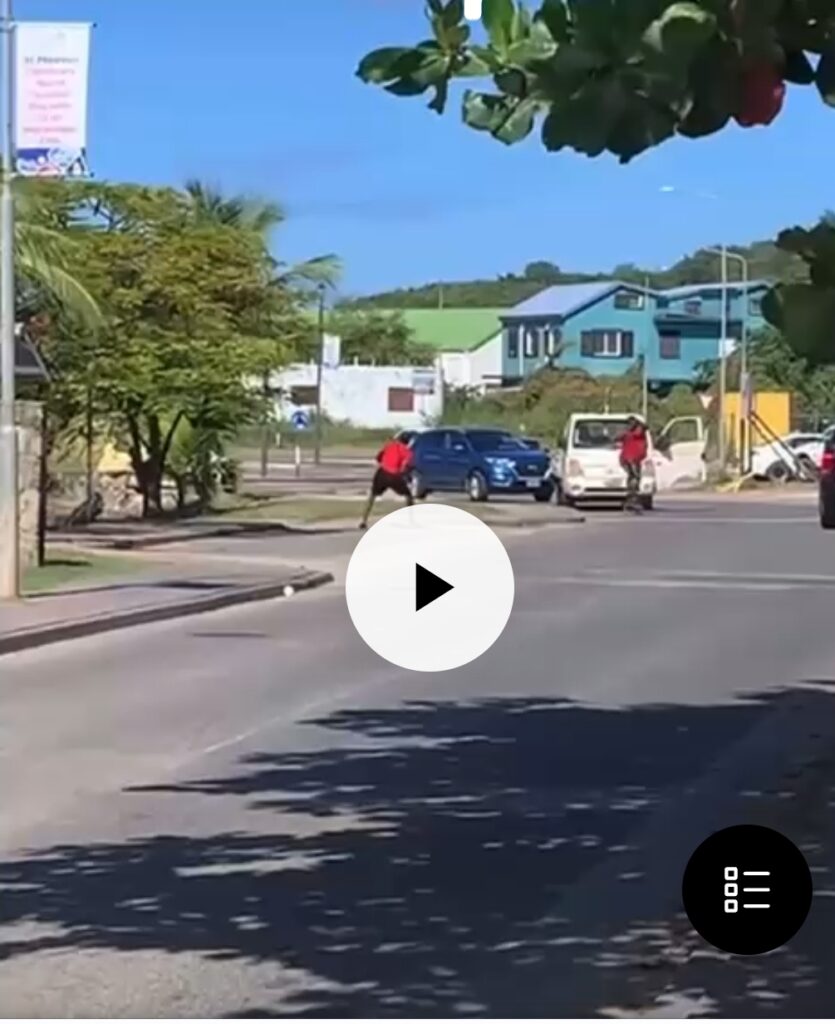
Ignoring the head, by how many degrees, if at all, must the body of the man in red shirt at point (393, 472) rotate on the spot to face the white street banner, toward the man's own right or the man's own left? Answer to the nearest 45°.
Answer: approximately 180°

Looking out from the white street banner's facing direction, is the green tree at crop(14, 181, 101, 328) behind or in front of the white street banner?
behind

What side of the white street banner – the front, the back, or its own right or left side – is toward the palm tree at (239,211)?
back

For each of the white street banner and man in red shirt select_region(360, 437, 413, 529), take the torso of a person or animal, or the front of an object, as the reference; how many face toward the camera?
1

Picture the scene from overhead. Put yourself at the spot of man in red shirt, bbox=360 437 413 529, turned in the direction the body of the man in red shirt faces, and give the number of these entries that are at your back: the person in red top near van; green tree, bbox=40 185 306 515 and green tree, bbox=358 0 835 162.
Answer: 1

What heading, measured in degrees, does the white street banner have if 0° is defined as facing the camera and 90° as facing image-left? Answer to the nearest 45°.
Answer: approximately 0°

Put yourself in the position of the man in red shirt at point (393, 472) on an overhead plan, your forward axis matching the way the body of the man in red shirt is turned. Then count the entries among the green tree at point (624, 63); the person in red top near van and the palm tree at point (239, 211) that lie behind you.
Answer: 1

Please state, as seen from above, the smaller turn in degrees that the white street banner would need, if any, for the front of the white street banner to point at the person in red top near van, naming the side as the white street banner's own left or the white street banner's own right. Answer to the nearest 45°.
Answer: approximately 135° to the white street banner's own left

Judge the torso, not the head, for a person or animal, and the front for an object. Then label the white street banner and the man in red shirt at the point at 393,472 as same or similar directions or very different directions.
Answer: very different directions
